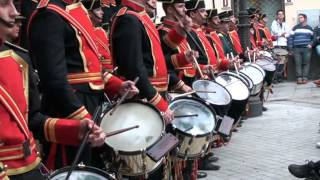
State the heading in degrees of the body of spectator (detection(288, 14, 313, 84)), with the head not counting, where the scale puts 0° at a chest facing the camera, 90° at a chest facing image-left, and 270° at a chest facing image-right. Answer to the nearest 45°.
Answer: approximately 0°

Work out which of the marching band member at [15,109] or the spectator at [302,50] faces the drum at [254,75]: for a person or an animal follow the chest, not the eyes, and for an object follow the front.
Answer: the spectator

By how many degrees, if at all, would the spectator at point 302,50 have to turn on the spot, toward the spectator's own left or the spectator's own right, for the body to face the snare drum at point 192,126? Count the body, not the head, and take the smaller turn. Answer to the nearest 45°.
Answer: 0° — they already face it

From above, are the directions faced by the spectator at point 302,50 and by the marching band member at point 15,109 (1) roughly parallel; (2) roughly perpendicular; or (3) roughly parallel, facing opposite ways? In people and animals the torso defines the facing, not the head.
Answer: roughly perpendicular
